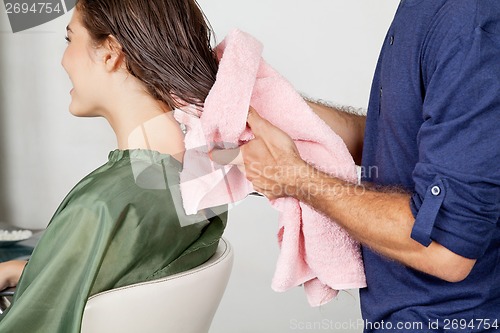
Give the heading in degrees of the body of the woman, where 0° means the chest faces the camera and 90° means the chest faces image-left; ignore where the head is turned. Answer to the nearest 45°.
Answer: approximately 90°
